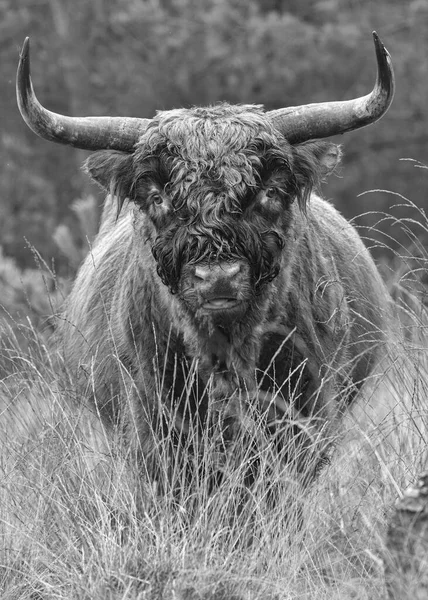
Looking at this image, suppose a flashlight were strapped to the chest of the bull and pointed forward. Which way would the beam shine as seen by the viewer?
toward the camera
